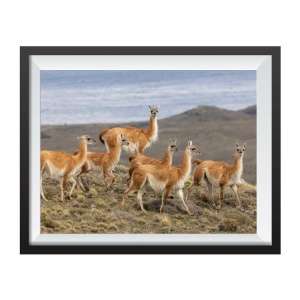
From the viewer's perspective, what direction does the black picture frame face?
toward the camera
